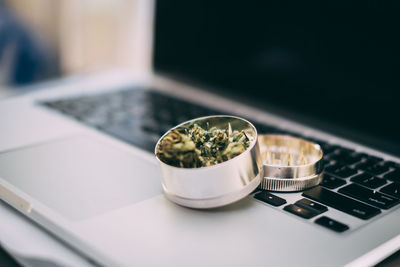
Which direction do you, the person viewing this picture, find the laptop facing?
facing the viewer and to the left of the viewer
